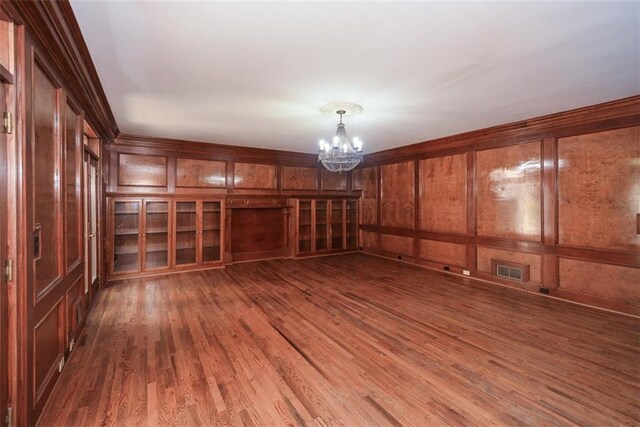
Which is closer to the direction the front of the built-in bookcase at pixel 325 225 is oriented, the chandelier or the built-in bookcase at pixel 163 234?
the chandelier

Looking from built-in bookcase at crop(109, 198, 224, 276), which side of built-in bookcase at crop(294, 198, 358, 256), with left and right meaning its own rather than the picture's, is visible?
right

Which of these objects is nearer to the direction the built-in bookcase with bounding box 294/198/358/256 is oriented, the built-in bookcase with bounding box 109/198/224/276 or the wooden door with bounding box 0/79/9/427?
the wooden door

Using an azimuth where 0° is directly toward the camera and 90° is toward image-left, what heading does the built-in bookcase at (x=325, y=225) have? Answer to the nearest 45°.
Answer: approximately 315°

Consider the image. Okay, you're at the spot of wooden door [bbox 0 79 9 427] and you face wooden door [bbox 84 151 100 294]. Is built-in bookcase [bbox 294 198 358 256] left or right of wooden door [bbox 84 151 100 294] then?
right

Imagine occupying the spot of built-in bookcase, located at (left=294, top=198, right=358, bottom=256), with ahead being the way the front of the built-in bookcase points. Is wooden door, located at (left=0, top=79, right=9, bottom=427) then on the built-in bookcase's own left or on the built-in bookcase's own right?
on the built-in bookcase's own right

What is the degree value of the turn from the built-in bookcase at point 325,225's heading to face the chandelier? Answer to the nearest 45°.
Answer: approximately 45° to its right

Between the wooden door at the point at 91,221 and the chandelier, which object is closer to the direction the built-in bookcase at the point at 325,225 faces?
the chandelier

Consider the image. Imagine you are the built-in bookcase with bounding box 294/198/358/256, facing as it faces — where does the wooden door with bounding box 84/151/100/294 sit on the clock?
The wooden door is roughly at 3 o'clock from the built-in bookcase.

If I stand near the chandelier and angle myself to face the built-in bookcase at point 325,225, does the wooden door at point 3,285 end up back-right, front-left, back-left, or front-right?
back-left
